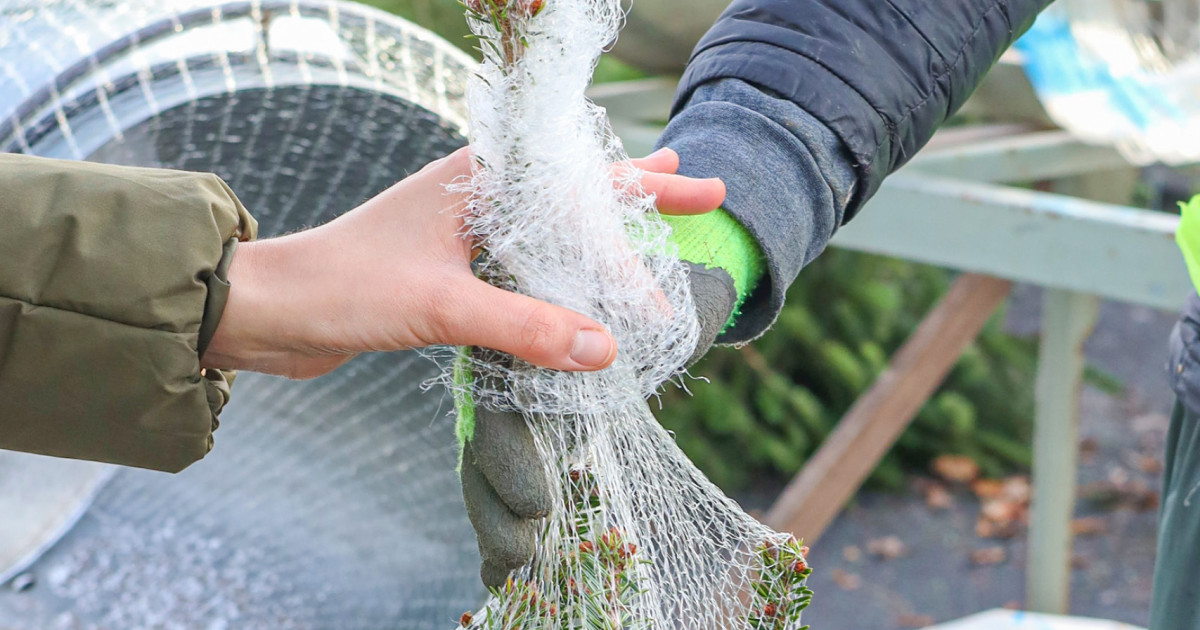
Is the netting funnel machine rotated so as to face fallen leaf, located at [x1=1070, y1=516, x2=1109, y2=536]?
no

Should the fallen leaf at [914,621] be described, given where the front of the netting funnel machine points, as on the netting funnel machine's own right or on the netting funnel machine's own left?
on the netting funnel machine's own left

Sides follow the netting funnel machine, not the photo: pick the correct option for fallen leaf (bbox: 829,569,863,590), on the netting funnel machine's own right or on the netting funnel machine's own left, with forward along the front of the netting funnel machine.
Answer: on the netting funnel machine's own left

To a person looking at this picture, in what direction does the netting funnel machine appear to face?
facing the viewer and to the right of the viewer

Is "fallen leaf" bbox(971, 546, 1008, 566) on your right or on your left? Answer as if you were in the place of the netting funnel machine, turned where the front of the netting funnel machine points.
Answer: on your left

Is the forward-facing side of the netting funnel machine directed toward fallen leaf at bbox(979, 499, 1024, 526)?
no

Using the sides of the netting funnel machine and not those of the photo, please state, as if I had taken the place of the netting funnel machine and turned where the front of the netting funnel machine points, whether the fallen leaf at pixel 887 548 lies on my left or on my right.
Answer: on my left

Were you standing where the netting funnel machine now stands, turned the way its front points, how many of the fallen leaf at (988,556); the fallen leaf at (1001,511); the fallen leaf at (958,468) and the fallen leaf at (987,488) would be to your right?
0

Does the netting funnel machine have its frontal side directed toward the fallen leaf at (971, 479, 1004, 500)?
no

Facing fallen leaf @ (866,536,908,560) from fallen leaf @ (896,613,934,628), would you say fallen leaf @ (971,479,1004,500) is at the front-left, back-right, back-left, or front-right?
front-right

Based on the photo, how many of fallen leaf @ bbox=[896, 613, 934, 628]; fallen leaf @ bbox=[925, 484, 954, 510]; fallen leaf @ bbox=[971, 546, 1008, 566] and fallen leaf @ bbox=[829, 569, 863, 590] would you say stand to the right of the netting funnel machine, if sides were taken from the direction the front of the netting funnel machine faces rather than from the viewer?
0
